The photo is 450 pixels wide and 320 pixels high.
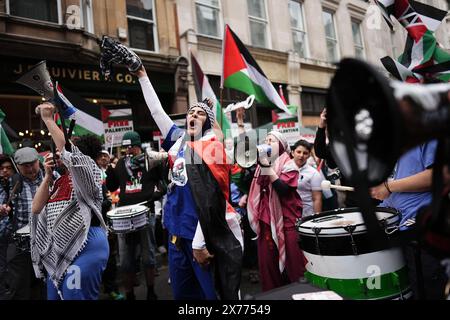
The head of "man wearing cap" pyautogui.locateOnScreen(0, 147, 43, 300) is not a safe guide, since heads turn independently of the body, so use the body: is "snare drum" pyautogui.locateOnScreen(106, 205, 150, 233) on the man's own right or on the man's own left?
on the man's own left

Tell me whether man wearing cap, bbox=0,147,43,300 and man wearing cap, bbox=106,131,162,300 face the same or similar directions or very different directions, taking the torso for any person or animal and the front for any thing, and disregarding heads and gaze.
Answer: same or similar directions

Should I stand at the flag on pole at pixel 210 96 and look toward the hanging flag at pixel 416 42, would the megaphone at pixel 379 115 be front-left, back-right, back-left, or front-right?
front-right

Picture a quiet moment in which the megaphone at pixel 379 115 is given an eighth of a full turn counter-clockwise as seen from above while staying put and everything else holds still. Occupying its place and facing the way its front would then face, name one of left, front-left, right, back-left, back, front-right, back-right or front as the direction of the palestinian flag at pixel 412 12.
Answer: back

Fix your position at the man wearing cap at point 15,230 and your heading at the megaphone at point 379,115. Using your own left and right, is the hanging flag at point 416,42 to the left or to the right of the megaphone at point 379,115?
left

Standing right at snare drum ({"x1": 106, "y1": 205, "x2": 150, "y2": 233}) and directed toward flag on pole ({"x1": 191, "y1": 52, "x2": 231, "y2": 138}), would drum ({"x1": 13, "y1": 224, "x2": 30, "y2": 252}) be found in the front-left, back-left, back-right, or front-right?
back-left

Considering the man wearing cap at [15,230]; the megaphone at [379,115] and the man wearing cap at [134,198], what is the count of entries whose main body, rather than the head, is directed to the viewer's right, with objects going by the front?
0

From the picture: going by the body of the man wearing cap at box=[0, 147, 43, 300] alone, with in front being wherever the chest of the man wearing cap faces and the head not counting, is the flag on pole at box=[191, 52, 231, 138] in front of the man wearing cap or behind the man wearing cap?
behind

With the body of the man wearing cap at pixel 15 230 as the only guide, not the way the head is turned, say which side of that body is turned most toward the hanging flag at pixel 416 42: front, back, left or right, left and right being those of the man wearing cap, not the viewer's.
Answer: left

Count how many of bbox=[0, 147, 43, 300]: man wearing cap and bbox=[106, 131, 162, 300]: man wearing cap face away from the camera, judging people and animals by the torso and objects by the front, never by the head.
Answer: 0

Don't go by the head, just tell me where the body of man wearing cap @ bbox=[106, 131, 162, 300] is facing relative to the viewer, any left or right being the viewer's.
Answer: facing the viewer and to the left of the viewer

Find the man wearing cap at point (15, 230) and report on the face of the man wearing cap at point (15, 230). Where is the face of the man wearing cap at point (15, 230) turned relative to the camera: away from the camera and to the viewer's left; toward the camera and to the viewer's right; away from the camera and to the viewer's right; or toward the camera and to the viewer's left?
toward the camera and to the viewer's right

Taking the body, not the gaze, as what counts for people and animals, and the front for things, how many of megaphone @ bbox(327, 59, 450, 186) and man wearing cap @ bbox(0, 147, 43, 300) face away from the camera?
0

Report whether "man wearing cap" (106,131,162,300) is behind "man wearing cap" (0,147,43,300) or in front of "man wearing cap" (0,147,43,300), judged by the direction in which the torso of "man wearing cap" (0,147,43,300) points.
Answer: behind
